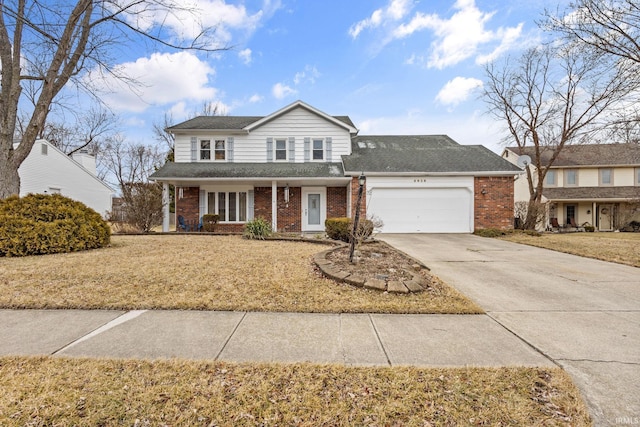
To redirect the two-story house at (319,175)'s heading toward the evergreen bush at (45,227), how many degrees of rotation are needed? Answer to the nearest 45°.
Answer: approximately 45° to its right

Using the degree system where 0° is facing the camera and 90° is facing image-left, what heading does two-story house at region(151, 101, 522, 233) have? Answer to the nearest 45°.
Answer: approximately 0°
